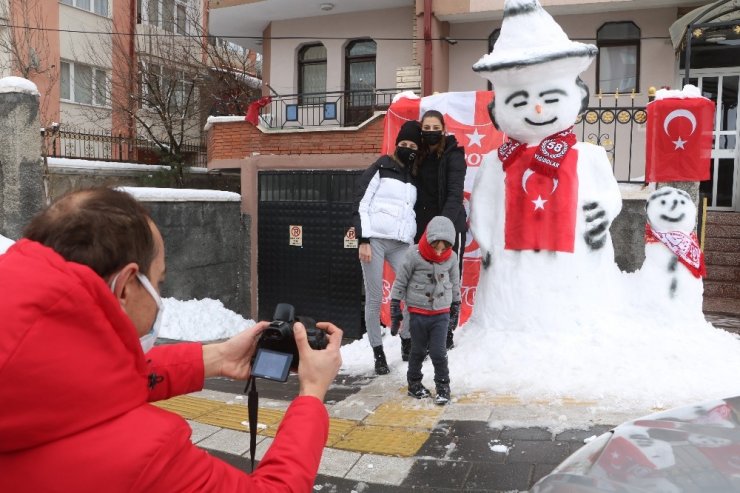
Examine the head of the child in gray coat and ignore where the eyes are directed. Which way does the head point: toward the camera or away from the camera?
toward the camera

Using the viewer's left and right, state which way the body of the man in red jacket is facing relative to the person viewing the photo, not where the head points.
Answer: facing away from the viewer and to the right of the viewer

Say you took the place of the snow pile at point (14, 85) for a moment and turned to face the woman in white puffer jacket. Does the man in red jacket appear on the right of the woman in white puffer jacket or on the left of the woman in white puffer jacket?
right

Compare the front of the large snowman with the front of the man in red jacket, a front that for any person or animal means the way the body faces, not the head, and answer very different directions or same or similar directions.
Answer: very different directions

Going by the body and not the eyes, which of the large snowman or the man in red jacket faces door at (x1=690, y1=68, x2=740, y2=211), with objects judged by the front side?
the man in red jacket

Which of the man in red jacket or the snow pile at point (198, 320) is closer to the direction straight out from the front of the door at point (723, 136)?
the man in red jacket

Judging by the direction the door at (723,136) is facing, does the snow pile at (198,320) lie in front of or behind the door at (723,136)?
in front

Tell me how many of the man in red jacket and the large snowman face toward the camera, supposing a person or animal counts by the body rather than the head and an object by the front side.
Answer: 1

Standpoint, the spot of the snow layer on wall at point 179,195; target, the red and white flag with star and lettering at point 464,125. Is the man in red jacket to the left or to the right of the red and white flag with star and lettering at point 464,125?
right

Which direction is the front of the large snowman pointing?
toward the camera

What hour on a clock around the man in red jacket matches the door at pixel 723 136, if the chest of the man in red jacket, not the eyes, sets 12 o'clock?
The door is roughly at 12 o'clock from the man in red jacket.

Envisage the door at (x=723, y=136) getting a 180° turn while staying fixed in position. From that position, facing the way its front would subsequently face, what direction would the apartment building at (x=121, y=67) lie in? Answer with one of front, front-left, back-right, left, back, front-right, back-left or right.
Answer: left

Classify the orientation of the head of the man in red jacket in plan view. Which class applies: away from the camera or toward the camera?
away from the camera

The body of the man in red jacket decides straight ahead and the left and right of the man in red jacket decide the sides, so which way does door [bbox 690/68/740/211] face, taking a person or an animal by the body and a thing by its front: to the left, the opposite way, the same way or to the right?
the opposite way

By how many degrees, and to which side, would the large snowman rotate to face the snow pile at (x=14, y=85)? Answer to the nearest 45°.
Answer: approximately 90° to its right

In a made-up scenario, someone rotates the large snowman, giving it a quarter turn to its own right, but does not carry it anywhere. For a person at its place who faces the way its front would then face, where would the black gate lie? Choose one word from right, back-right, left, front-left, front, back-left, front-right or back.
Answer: front-right

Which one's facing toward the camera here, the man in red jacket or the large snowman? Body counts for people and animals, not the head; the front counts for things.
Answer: the large snowman

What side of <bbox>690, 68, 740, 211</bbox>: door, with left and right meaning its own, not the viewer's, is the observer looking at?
front

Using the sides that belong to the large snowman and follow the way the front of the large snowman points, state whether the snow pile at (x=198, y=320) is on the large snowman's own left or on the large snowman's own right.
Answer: on the large snowman's own right
